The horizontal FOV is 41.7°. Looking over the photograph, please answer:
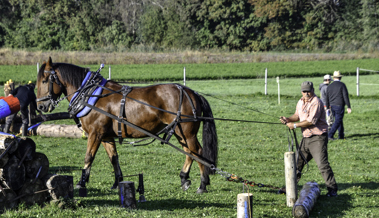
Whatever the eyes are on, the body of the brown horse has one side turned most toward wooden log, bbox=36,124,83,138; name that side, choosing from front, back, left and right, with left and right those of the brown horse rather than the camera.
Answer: right

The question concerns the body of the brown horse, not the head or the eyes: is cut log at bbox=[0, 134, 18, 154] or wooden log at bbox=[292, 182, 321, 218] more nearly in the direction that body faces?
the cut log

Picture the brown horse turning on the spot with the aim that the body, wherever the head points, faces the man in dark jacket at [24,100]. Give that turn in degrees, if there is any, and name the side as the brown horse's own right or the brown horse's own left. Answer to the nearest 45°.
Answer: approximately 45° to the brown horse's own right

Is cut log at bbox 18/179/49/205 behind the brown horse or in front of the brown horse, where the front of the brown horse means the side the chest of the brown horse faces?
in front

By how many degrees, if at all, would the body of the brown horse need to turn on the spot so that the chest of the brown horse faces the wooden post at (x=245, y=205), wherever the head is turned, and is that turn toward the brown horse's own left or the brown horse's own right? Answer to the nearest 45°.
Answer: approximately 90° to the brown horse's own left

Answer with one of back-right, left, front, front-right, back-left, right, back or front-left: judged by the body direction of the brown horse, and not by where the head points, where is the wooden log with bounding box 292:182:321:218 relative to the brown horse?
back-left

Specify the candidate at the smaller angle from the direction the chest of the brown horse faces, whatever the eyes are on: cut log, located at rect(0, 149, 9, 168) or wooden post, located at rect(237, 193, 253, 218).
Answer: the cut log

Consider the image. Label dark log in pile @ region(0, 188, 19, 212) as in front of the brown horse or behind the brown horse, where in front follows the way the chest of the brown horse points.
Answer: in front

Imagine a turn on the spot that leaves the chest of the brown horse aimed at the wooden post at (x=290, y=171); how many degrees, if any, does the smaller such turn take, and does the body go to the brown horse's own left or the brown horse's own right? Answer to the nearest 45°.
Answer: approximately 135° to the brown horse's own left

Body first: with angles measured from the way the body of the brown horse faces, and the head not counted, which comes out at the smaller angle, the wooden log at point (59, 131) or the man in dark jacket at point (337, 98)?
the wooden log

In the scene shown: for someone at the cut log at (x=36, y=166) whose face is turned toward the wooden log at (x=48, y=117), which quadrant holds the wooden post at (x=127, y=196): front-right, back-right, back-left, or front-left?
back-right

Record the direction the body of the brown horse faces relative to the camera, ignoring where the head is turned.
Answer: to the viewer's left
